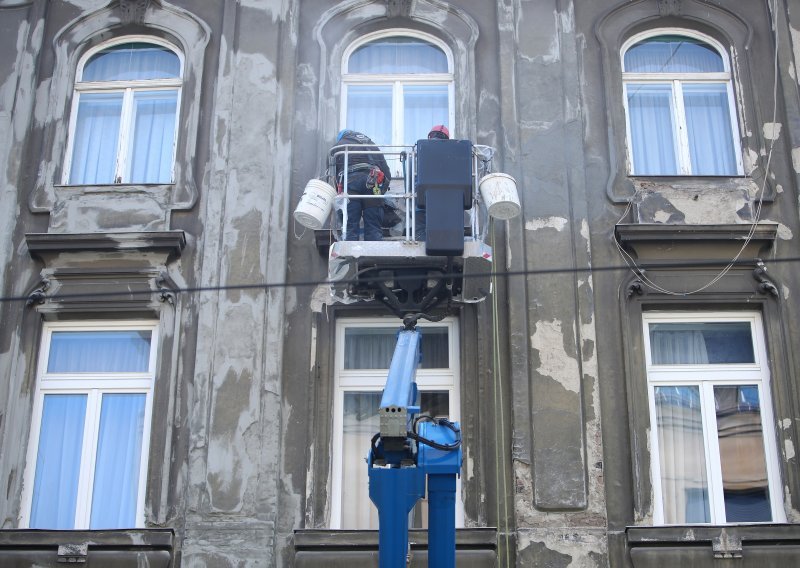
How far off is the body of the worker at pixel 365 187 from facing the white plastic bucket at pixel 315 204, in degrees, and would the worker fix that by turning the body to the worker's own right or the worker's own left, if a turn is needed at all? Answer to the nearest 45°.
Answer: approximately 135° to the worker's own left

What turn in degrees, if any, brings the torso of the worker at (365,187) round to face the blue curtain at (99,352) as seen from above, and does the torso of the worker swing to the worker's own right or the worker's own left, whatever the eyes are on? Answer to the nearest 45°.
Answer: approximately 45° to the worker's own left

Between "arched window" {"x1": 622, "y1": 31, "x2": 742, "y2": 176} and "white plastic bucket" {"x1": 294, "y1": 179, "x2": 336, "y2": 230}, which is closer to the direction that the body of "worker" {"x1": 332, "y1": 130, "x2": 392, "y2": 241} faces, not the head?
the arched window

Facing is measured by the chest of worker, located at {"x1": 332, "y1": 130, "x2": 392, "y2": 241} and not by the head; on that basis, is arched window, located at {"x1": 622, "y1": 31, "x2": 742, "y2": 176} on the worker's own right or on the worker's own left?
on the worker's own right

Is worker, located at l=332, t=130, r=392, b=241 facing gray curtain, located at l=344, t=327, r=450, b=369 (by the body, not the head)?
yes

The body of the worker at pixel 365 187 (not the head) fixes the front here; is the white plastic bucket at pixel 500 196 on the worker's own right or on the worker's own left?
on the worker's own right

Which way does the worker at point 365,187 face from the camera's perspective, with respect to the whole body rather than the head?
away from the camera
